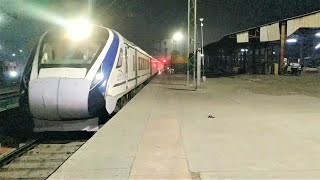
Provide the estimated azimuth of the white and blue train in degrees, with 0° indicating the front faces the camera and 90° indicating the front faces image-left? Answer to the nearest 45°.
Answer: approximately 45°
